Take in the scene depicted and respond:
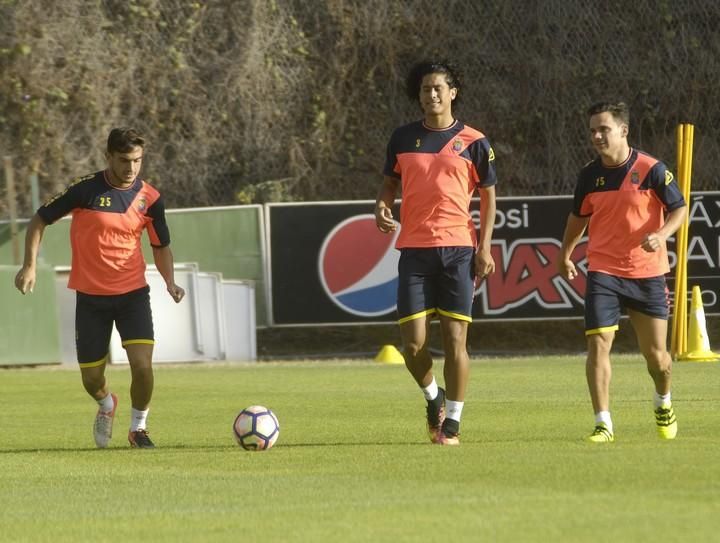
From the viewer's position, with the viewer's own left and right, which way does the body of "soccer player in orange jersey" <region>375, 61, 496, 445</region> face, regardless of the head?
facing the viewer

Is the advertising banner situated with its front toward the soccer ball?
yes

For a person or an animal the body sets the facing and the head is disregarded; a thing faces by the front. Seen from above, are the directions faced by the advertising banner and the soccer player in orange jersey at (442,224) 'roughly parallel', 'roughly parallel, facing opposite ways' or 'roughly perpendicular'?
roughly parallel

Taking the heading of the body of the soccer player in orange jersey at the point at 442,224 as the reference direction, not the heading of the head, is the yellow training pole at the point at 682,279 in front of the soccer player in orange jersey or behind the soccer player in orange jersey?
behind

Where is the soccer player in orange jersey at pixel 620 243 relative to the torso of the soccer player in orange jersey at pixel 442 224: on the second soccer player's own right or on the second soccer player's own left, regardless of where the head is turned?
on the second soccer player's own left

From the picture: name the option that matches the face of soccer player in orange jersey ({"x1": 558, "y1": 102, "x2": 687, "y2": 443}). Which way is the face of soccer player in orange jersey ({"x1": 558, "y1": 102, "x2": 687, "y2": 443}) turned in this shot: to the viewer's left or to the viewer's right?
to the viewer's left

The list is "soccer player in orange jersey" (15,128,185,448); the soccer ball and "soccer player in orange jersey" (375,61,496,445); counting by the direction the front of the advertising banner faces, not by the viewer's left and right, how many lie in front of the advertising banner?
3

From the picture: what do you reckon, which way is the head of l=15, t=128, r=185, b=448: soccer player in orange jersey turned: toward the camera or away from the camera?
toward the camera

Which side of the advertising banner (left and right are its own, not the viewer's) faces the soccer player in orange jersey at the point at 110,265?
front

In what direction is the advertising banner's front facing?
toward the camera

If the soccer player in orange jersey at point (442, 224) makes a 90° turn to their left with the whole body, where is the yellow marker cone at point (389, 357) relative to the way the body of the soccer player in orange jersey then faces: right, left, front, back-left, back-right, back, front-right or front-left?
left
